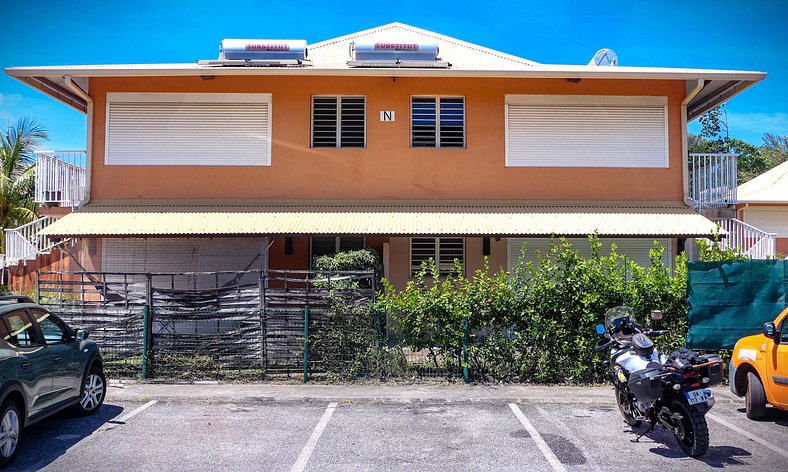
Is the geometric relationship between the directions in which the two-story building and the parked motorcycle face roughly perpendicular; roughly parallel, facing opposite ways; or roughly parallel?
roughly parallel, facing opposite ways

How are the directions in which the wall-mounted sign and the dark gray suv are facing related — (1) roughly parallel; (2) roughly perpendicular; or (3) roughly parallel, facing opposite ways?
roughly parallel, facing opposite ways

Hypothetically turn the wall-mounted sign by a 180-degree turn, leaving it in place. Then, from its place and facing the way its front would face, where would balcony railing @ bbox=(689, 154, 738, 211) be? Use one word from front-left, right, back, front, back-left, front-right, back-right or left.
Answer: right

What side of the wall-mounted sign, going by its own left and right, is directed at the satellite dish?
left

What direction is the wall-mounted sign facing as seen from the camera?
toward the camera

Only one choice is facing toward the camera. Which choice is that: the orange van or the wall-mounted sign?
the wall-mounted sign

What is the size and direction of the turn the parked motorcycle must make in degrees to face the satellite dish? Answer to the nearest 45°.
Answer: approximately 45° to its right

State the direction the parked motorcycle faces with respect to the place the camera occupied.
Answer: facing away from the viewer and to the left of the viewer

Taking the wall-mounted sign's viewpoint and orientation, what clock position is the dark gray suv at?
The dark gray suv is roughly at 1 o'clock from the wall-mounted sign.

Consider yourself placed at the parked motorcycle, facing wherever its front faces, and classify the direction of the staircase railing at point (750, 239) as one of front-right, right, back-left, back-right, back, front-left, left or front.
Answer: front-right

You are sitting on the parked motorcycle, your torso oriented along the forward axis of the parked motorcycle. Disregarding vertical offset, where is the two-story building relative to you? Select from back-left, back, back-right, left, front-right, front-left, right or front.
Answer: front

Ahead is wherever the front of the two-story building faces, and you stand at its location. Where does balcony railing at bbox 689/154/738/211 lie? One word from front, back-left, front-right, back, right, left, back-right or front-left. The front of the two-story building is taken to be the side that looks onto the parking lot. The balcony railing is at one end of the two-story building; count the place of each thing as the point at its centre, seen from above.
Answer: left
